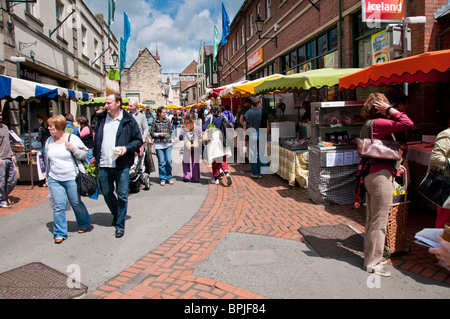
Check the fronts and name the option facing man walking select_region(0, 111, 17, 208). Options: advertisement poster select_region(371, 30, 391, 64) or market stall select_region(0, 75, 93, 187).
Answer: the advertisement poster

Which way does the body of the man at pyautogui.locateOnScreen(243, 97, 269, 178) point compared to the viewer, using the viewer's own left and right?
facing away from the viewer

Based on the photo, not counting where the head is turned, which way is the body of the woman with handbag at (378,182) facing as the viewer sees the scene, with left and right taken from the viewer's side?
facing to the right of the viewer

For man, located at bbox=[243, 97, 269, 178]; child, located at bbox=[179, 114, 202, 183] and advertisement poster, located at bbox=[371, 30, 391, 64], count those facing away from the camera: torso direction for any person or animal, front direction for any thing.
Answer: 1

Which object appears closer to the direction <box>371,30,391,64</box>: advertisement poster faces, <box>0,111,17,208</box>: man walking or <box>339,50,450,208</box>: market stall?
the man walking

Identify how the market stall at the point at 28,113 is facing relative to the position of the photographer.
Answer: facing to the right of the viewer

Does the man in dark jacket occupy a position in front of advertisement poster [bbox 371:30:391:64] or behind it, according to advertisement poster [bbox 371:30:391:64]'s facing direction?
in front

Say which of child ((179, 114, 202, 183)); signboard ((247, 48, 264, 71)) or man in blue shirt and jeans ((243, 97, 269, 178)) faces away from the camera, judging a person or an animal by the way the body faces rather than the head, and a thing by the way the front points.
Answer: the man in blue shirt and jeans

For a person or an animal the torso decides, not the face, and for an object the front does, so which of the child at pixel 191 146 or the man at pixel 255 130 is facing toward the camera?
the child

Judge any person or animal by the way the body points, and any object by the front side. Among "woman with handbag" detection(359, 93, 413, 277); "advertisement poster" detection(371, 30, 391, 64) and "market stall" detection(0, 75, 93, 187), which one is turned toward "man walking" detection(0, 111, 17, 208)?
the advertisement poster

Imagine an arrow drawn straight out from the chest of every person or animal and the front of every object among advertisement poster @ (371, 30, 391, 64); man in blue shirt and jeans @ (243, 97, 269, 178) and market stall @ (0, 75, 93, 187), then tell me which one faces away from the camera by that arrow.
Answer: the man in blue shirt and jeans

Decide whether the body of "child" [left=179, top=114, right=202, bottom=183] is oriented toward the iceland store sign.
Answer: no

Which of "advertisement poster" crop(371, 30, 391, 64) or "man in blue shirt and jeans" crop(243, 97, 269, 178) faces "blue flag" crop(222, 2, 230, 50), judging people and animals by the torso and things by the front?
the man in blue shirt and jeans

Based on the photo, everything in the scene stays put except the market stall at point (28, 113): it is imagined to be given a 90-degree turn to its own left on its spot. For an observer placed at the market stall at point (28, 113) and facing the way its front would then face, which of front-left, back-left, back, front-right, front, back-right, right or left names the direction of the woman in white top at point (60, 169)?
back

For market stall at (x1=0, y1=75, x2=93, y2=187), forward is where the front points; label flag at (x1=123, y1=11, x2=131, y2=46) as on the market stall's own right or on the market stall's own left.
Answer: on the market stall's own left

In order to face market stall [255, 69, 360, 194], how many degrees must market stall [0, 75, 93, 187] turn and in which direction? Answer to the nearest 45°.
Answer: approximately 45° to its right

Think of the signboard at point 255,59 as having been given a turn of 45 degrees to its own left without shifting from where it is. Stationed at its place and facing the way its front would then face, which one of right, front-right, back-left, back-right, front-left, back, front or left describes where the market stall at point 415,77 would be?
front

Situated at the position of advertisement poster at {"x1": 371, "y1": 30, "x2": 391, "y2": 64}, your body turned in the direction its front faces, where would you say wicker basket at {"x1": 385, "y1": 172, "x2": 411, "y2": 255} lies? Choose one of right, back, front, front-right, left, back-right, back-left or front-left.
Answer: front-left
